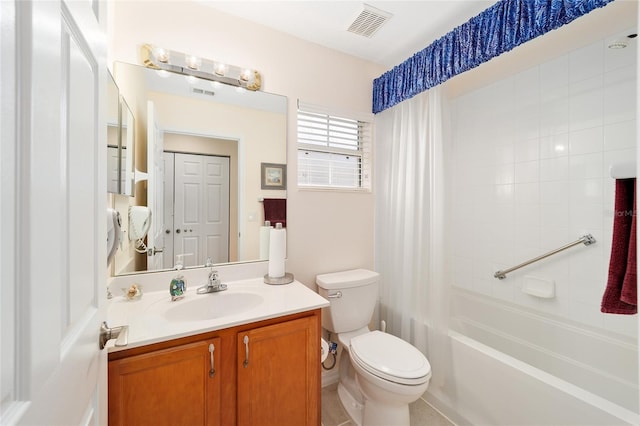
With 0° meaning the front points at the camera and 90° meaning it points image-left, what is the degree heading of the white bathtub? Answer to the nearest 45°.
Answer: approximately 45°

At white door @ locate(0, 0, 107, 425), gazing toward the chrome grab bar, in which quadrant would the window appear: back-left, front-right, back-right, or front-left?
front-left

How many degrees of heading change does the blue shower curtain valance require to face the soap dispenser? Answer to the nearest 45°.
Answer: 0° — it already faces it

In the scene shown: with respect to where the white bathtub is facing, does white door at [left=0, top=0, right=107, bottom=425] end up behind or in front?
in front

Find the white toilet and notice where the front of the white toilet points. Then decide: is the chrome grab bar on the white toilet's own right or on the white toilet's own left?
on the white toilet's own left

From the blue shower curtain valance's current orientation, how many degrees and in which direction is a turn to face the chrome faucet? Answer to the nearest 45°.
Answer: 0° — it already faces it

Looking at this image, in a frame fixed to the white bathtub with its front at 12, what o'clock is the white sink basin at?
The white sink basin is roughly at 12 o'clock from the white bathtub.

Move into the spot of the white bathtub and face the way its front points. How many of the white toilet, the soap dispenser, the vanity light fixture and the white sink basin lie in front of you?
4

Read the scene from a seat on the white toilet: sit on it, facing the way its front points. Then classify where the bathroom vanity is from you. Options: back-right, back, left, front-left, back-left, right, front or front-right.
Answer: right

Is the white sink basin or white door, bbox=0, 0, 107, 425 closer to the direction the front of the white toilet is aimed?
the white door

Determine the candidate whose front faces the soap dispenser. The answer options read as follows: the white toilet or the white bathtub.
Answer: the white bathtub

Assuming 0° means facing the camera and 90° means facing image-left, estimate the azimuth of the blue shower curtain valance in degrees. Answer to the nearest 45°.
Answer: approximately 45°

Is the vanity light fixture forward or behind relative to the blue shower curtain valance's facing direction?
forward

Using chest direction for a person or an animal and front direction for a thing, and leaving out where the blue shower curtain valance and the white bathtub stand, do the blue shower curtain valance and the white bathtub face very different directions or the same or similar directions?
same or similar directions

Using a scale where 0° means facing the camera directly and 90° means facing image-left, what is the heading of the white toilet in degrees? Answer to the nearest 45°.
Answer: approximately 315°

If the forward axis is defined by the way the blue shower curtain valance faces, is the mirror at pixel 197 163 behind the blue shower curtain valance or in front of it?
in front
